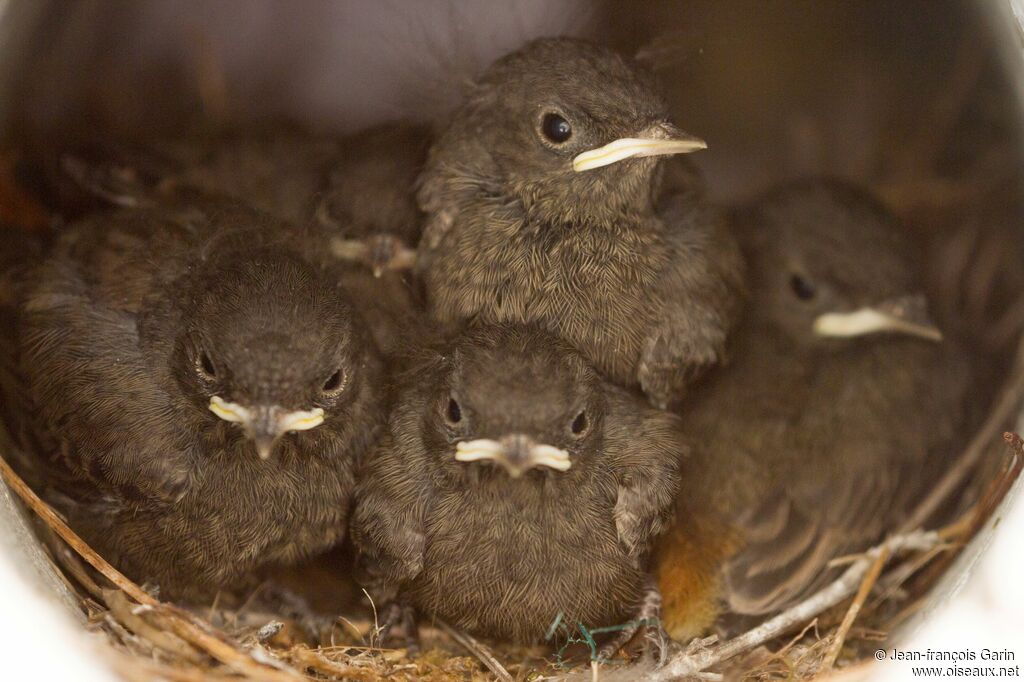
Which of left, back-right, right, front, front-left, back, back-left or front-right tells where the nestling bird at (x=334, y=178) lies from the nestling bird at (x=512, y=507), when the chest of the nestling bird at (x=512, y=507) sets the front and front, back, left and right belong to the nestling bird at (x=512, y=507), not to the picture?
back-right

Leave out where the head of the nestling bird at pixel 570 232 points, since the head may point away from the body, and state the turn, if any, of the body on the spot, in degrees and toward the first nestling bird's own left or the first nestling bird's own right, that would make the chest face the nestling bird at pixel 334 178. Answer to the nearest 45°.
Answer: approximately 180°

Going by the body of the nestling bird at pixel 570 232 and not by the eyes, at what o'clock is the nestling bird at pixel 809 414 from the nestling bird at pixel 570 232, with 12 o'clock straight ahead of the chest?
the nestling bird at pixel 809 414 is roughly at 10 o'clock from the nestling bird at pixel 570 232.

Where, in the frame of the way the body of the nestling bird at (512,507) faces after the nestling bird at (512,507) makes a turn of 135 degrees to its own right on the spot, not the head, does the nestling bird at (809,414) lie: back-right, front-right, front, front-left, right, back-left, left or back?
right
